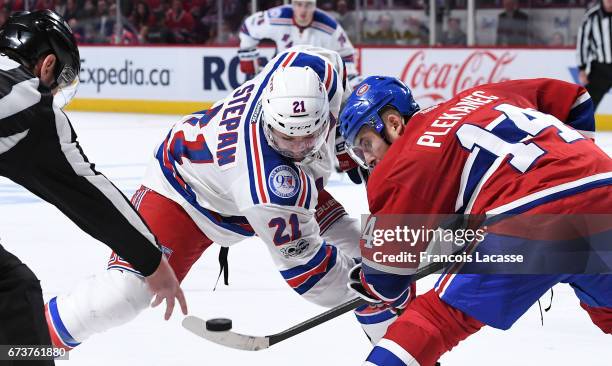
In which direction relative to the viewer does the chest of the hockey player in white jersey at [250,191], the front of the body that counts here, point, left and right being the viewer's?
facing the viewer and to the right of the viewer

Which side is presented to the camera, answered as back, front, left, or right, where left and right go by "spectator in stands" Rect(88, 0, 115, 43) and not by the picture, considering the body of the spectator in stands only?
front

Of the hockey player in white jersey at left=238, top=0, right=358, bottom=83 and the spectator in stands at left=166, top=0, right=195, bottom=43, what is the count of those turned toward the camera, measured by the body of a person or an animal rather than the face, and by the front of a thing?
2

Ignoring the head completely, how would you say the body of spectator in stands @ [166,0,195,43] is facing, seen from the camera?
toward the camera

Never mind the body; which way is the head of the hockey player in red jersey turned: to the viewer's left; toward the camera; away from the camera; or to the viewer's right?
to the viewer's left

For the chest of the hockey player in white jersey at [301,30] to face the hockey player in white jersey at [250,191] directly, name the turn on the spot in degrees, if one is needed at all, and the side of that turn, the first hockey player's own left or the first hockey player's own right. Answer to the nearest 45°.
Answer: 0° — they already face them

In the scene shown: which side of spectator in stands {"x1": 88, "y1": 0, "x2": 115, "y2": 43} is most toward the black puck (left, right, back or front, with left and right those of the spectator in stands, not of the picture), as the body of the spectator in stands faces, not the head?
front

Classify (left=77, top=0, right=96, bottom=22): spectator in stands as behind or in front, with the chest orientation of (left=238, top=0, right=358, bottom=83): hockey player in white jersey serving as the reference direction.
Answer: behind
